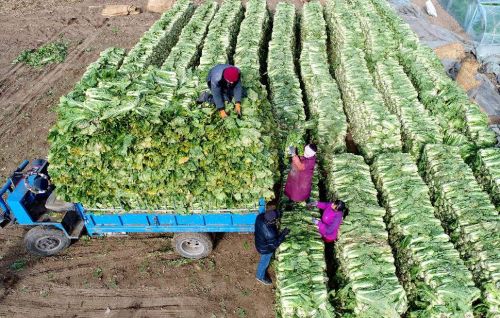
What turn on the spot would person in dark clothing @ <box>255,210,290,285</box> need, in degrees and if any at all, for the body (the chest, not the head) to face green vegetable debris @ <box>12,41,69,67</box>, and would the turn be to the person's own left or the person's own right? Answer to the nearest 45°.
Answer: approximately 135° to the person's own left

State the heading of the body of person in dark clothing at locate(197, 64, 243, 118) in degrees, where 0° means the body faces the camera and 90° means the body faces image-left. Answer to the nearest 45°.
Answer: approximately 315°

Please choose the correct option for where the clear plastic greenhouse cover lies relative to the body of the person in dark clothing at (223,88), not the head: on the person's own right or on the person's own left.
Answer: on the person's own left

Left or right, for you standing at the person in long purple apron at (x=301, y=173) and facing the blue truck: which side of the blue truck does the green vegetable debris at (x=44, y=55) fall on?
right

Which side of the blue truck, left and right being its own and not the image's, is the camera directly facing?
left

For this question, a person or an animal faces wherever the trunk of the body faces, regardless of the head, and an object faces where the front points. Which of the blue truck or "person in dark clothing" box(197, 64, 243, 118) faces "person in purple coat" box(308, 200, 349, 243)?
the person in dark clothing

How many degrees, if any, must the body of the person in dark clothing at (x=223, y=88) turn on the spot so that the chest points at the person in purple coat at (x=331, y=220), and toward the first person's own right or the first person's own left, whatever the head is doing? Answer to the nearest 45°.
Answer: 0° — they already face them

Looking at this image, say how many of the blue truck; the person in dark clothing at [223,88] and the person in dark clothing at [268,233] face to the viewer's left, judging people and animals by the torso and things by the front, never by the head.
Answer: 1

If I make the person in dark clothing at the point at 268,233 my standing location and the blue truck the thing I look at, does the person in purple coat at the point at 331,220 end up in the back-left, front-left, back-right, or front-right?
back-right

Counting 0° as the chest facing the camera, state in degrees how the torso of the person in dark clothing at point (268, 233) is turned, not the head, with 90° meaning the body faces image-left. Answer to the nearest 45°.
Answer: approximately 270°

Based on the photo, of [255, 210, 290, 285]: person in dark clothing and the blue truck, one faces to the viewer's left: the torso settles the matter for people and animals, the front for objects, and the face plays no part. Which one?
the blue truck

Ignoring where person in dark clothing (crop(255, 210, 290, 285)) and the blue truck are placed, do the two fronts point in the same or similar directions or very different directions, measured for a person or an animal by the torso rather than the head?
very different directions

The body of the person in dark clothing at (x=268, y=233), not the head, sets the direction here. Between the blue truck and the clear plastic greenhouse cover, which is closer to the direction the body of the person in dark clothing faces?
the clear plastic greenhouse cover
